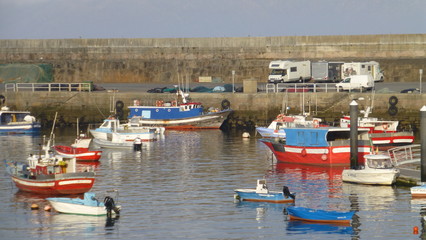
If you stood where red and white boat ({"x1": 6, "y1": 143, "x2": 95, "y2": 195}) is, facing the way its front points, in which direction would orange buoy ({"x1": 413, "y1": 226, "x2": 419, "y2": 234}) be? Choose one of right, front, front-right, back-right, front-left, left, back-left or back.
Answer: back-left

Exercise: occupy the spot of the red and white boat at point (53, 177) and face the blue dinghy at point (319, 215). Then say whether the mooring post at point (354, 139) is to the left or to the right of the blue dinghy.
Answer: left

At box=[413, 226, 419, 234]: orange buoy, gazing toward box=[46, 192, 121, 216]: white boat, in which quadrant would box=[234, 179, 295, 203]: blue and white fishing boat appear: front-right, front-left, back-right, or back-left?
front-right

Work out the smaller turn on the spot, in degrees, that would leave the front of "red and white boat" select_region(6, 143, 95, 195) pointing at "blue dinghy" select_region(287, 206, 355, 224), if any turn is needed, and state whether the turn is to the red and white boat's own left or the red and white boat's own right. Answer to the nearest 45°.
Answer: approximately 135° to the red and white boat's own left

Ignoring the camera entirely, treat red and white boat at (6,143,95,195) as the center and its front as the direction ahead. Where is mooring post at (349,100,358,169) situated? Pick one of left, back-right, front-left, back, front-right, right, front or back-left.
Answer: back

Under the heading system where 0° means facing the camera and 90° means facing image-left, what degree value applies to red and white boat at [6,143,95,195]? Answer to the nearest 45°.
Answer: approximately 90°

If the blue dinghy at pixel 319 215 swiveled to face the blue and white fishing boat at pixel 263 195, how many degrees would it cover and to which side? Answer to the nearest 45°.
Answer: approximately 45° to its right
